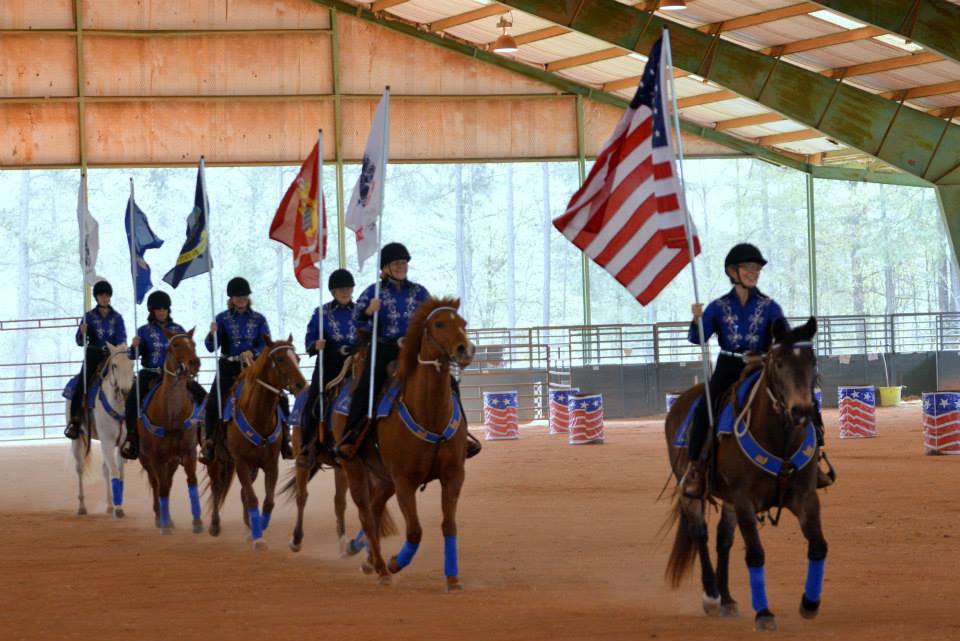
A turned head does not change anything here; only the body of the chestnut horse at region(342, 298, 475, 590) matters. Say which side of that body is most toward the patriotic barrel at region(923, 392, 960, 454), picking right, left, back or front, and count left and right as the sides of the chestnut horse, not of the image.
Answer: left

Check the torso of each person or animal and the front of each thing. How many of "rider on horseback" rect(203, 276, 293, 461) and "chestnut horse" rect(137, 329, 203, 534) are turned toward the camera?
2

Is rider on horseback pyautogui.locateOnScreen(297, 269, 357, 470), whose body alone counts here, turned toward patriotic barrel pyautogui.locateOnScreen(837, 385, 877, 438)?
no

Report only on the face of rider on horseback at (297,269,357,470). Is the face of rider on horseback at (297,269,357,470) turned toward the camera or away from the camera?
toward the camera

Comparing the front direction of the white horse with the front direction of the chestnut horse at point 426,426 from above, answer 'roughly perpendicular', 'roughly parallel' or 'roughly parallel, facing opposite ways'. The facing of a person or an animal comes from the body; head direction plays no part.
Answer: roughly parallel

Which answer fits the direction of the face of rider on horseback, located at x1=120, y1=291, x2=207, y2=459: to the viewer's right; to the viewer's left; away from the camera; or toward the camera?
toward the camera

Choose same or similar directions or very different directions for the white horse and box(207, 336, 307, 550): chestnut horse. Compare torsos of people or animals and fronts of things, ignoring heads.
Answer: same or similar directions

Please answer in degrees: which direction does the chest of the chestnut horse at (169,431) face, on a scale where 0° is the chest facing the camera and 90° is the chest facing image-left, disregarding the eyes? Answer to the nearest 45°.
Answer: approximately 0°

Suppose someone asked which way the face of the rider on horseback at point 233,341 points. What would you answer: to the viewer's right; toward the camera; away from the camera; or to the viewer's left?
toward the camera

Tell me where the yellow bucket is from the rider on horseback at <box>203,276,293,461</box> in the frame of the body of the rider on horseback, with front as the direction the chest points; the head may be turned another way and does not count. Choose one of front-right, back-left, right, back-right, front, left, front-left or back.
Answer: back-left

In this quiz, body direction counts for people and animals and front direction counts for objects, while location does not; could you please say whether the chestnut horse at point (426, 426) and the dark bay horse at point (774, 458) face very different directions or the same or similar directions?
same or similar directions

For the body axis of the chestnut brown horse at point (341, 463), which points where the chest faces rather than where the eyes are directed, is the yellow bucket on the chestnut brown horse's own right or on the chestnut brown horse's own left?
on the chestnut brown horse's own left

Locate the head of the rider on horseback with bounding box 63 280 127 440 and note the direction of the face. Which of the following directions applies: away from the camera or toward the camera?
toward the camera

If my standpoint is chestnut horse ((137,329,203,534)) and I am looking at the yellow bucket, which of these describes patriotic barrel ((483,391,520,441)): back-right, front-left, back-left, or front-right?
front-left

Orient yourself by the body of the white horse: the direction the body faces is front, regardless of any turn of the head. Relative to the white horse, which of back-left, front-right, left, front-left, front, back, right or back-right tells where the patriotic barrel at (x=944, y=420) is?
front-left

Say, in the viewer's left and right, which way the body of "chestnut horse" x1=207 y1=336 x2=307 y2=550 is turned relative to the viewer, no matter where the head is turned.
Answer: facing the viewer and to the right of the viewer
